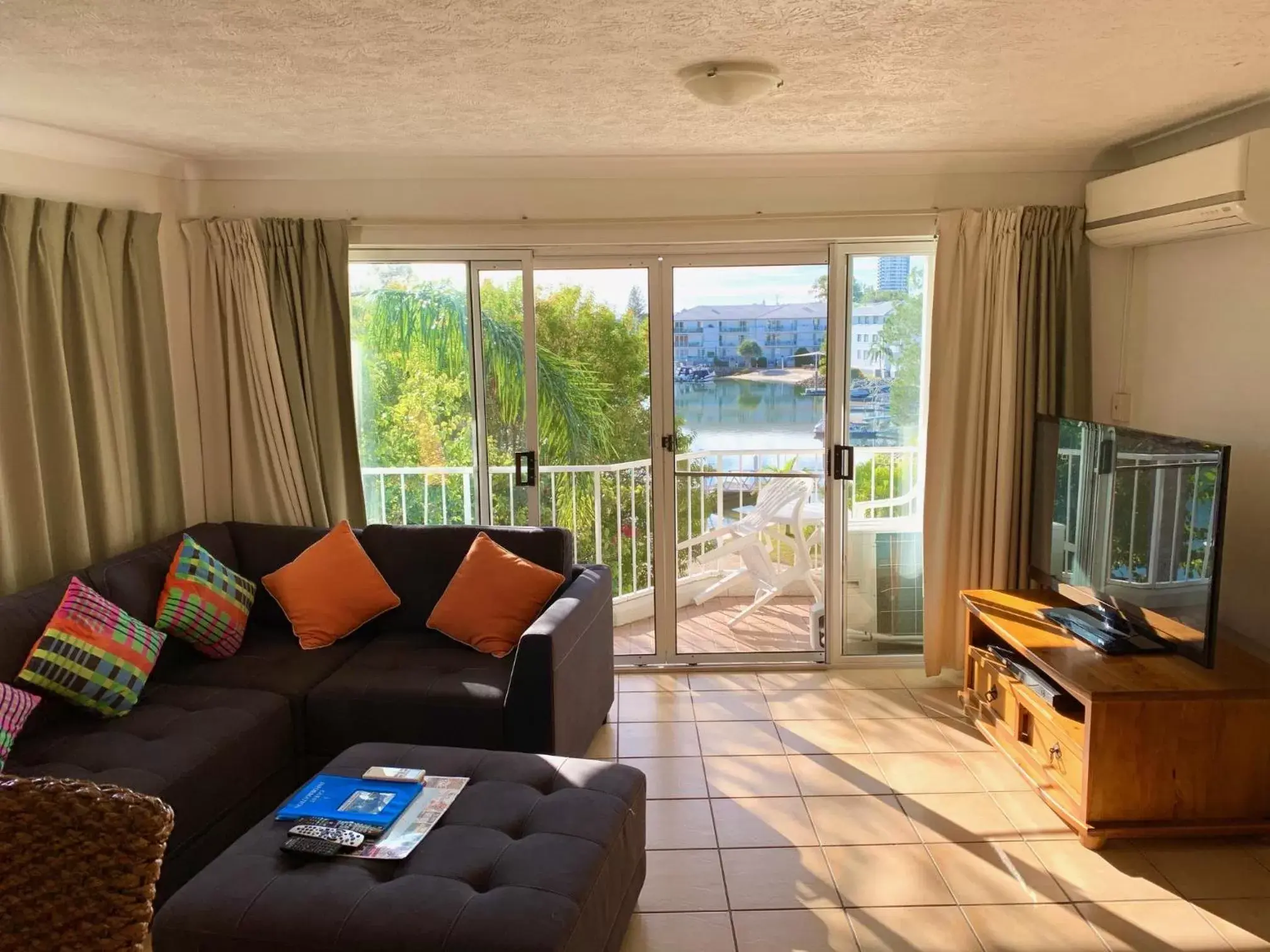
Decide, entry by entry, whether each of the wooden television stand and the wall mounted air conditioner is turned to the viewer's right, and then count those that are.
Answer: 0

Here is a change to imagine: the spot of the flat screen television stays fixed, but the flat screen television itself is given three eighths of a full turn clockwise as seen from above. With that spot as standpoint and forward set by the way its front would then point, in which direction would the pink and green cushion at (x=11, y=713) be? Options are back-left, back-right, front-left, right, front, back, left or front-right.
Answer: back-left

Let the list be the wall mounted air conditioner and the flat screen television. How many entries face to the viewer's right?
0

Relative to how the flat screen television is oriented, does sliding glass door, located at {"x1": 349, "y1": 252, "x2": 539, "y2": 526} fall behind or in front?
in front

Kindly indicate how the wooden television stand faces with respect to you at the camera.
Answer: facing the viewer and to the left of the viewer

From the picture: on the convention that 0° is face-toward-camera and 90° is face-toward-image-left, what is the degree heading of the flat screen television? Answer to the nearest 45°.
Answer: approximately 45°

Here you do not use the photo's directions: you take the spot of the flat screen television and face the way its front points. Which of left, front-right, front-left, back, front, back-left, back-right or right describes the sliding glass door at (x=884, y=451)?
right

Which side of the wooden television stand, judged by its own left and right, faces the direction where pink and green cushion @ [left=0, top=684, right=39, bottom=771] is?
front

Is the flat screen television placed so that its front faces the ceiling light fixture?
yes

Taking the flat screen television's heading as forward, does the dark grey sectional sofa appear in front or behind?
in front

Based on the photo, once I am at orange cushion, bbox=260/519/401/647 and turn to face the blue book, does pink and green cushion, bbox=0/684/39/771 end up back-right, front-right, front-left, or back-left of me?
front-right

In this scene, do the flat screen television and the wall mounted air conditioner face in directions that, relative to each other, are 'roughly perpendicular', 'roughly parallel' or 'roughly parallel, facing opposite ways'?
roughly parallel

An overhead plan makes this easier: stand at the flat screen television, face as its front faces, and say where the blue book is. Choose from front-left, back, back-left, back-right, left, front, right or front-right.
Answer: front

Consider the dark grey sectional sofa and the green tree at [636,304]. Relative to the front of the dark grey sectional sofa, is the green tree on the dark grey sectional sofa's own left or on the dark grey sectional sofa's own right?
on the dark grey sectional sofa's own left

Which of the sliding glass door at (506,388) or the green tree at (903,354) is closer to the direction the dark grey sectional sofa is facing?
the green tree

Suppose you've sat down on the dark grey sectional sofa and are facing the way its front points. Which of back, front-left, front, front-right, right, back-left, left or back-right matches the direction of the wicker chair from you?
front-right

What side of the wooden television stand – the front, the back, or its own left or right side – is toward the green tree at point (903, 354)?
right
